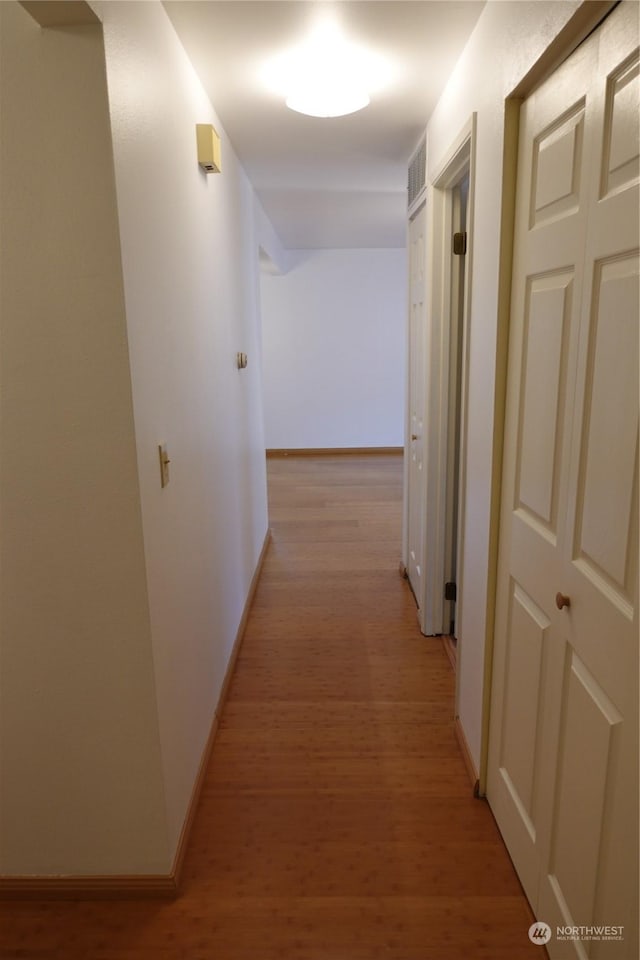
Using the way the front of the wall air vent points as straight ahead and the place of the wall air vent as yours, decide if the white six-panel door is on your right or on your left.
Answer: on your left

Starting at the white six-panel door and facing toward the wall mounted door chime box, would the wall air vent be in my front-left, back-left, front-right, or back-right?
front-right

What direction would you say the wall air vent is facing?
to the viewer's left

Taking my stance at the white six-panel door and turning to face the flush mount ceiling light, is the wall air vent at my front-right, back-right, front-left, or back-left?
front-right

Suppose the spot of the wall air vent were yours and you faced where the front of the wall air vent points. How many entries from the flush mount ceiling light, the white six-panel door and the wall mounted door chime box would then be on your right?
0

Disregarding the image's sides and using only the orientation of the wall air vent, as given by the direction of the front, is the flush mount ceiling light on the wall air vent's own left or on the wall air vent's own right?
on the wall air vent's own left

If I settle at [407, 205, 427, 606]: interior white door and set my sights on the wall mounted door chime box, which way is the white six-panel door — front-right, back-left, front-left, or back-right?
front-left

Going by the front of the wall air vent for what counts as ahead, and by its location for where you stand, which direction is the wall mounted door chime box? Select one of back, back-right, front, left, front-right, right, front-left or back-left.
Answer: front-left

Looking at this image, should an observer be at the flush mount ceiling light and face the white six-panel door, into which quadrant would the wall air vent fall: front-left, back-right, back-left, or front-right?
back-left
